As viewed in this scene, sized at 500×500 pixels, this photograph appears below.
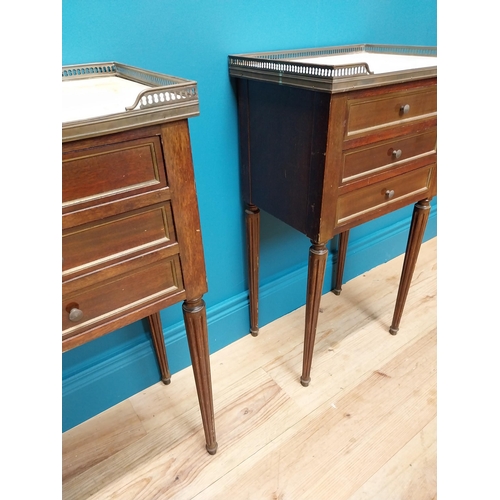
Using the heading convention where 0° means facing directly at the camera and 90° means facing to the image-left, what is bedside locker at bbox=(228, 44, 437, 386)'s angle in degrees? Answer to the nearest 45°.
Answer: approximately 315°

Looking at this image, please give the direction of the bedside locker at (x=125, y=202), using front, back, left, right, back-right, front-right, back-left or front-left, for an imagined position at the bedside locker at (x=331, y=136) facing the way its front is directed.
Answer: right
